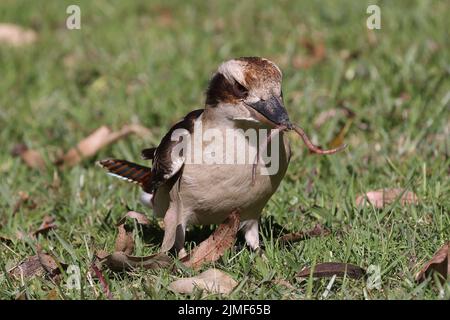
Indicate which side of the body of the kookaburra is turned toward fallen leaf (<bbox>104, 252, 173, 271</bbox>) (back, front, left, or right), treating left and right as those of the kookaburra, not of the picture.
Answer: right

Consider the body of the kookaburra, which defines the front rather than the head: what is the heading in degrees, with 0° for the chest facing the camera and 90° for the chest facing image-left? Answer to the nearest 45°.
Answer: approximately 315°

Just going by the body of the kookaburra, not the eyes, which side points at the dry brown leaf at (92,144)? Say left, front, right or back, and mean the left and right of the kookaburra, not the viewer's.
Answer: back

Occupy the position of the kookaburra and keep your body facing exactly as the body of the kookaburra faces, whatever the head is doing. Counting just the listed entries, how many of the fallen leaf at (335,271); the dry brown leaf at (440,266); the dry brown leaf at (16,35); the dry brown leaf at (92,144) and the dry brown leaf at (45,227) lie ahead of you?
2

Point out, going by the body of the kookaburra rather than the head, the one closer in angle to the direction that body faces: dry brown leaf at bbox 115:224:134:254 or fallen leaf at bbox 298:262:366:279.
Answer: the fallen leaf

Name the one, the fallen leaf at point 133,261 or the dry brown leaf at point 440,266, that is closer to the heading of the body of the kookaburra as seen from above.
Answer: the dry brown leaf

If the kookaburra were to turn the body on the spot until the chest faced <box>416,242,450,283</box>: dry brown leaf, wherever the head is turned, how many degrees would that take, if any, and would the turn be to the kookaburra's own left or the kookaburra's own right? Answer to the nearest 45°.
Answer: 0° — it already faces it

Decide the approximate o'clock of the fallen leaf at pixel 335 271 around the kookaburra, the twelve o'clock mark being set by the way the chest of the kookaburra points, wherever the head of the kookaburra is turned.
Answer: The fallen leaf is roughly at 12 o'clock from the kookaburra.

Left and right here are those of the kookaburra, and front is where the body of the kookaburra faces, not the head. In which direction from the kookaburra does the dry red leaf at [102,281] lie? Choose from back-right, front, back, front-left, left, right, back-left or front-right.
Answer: right

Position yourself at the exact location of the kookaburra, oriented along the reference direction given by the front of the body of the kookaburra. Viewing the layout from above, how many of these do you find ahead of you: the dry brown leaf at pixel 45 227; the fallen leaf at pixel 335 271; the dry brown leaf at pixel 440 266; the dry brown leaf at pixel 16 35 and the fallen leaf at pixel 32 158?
2

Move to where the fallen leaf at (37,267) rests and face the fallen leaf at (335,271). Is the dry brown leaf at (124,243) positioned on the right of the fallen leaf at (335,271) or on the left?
left

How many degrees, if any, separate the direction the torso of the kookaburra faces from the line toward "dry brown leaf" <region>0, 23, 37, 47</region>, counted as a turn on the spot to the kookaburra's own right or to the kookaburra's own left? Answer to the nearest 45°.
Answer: approximately 180°

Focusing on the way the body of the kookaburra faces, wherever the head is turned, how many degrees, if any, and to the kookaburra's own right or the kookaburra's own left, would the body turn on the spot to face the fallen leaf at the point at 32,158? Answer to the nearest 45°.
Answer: approximately 180°

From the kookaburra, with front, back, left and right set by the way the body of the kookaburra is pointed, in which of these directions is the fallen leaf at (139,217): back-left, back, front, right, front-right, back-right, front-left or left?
back
